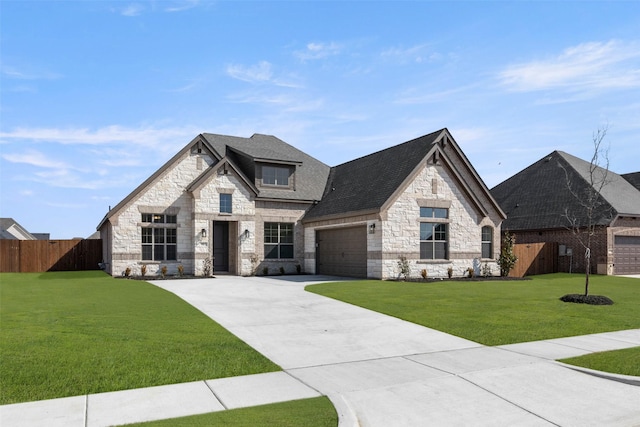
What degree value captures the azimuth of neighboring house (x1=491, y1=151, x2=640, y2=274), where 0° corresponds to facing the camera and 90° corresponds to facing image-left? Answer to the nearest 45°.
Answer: approximately 315°

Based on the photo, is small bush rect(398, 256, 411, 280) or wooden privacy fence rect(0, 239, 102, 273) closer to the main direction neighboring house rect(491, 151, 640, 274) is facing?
the small bush

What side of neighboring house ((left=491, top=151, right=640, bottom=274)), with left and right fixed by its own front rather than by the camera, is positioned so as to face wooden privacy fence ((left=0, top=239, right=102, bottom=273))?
right

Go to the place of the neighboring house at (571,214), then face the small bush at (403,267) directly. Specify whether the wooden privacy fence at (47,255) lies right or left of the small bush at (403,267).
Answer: right

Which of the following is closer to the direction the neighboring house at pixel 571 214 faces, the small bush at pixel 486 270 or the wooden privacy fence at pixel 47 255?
the small bush

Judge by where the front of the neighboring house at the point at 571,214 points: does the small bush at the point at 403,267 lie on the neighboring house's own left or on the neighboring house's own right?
on the neighboring house's own right
